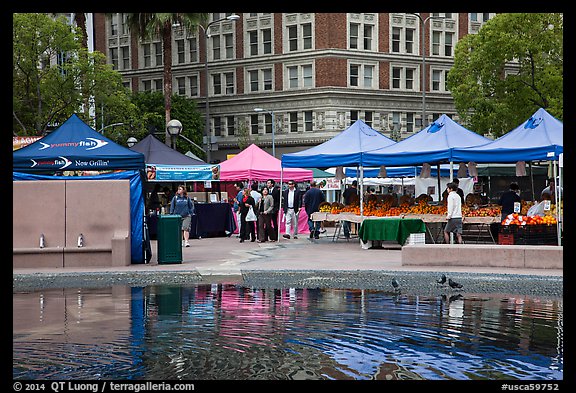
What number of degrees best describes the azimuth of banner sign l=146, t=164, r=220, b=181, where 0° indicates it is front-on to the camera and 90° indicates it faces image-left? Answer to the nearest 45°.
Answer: approximately 0°

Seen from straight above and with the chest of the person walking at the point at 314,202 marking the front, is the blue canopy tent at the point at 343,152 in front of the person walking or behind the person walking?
behind

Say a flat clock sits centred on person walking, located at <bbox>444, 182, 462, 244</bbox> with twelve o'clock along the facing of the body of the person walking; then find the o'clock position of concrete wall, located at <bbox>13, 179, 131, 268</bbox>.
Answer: The concrete wall is roughly at 11 o'clock from the person walking.

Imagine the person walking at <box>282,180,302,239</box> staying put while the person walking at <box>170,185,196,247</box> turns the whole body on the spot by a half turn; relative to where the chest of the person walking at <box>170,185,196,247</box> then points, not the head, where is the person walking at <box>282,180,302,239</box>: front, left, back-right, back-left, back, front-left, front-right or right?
front-right

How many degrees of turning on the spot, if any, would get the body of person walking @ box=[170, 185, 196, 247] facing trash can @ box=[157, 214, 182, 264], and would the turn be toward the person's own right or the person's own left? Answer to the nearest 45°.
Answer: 0° — they already face it

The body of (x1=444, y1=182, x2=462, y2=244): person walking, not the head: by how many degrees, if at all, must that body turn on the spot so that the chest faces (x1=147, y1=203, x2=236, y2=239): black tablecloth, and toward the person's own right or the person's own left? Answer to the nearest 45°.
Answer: approximately 45° to the person's own right

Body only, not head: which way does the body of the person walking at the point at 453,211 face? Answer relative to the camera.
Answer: to the viewer's left
